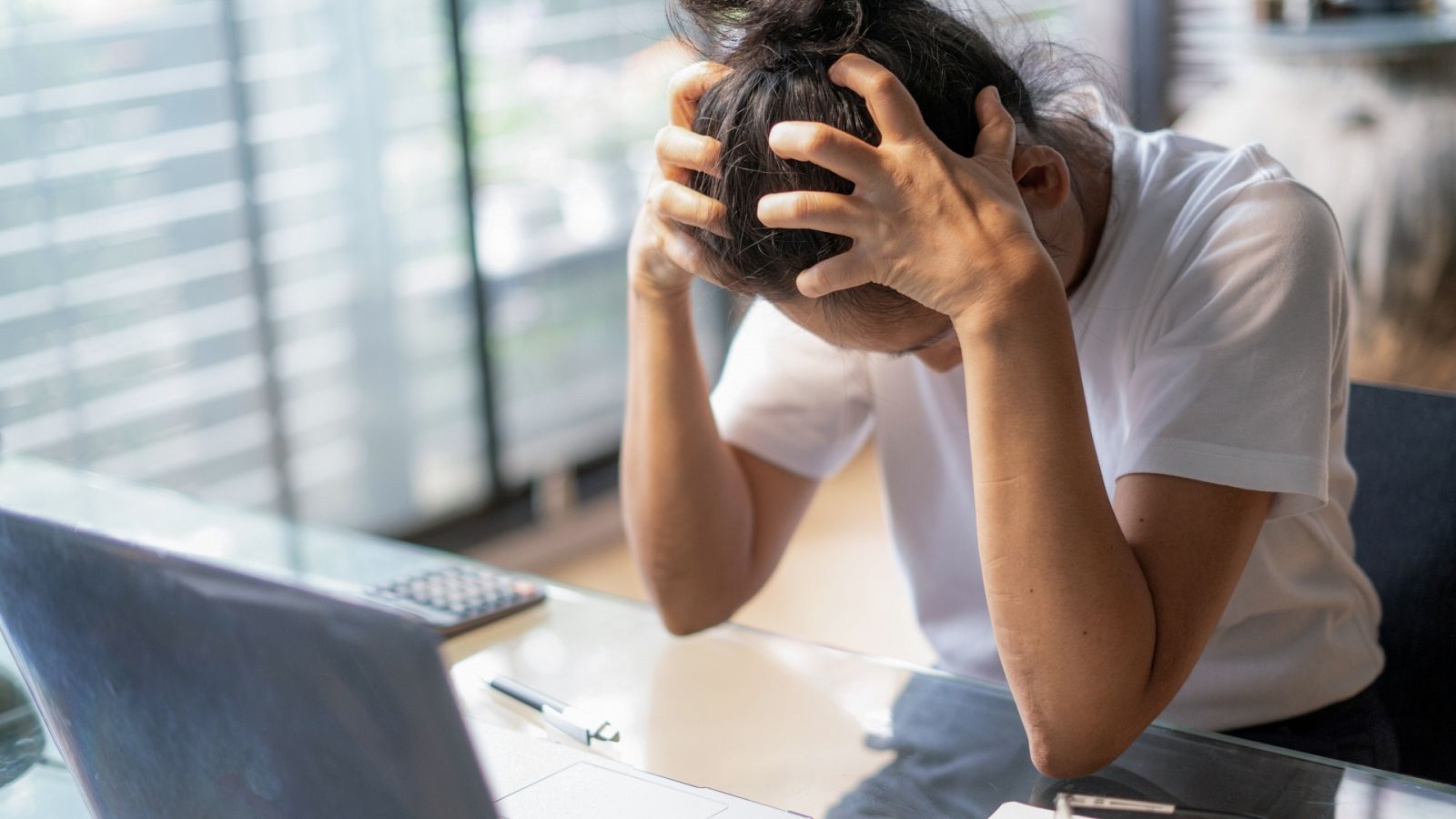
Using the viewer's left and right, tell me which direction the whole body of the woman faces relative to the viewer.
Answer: facing the viewer and to the left of the viewer

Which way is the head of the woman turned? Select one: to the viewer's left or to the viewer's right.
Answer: to the viewer's left

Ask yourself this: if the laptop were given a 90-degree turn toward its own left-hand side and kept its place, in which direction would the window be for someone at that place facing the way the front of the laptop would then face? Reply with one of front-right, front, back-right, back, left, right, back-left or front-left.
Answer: front-right

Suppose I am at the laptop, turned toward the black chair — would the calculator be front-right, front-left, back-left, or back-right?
front-left

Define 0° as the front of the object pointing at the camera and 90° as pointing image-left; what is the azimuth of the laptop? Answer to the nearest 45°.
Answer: approximately 225°
